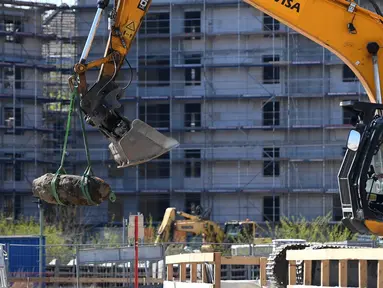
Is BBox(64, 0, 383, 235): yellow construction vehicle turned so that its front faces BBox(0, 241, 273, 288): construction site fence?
no

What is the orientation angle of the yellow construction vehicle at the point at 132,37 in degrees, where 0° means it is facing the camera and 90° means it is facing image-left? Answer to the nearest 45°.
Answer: approximately 90°
